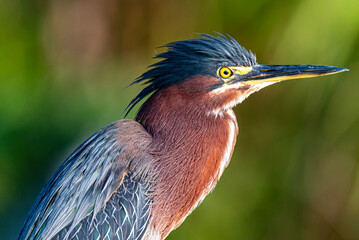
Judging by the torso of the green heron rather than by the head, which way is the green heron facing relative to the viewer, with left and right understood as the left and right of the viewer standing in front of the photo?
facing to the right of the viewer
